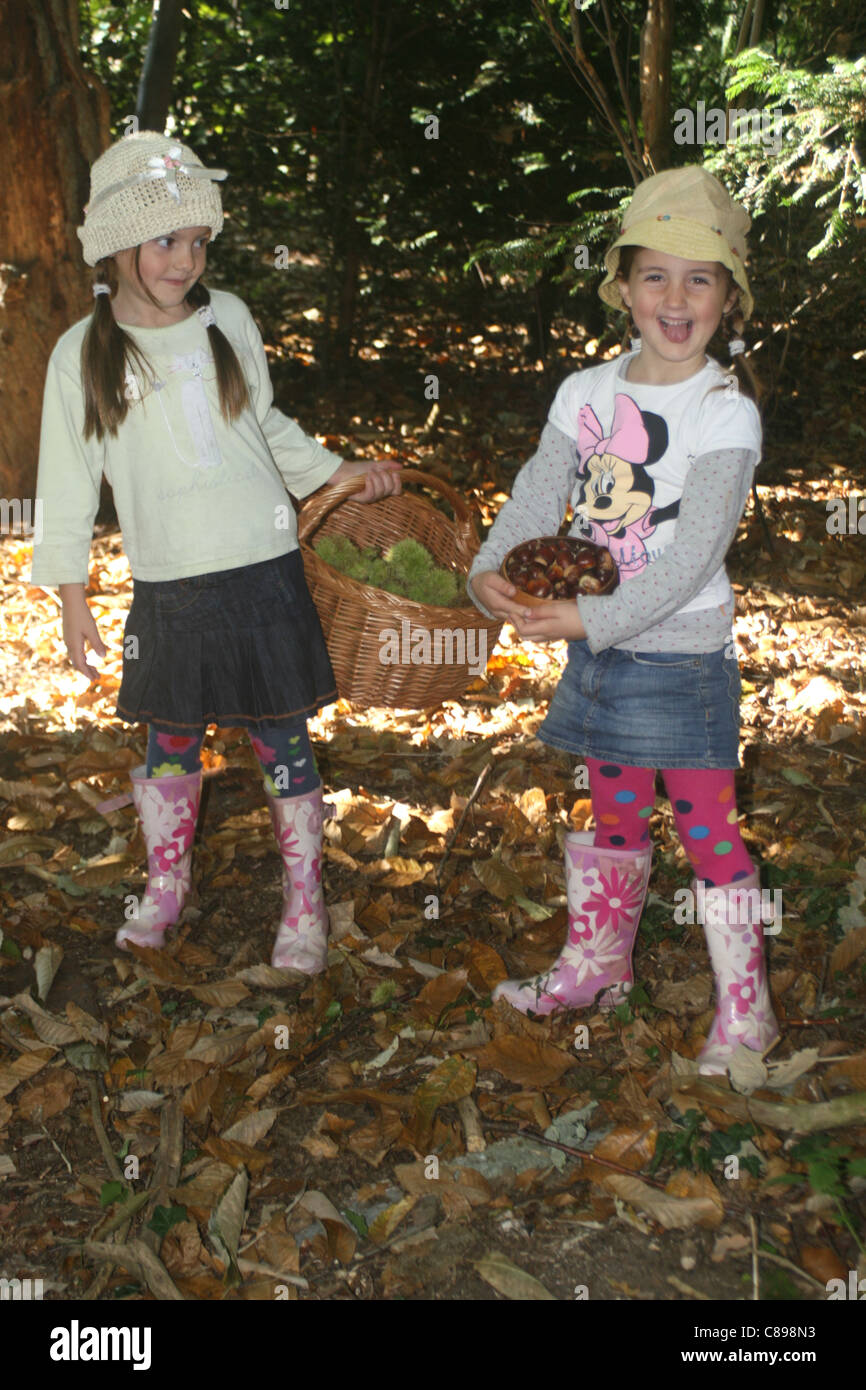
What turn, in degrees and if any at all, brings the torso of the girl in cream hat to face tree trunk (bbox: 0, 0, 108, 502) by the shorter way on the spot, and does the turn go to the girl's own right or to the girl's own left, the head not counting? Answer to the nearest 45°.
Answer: approximately 180°

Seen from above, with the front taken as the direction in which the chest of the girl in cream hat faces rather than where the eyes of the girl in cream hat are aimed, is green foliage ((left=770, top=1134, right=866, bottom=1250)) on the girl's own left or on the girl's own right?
on the girl's own left

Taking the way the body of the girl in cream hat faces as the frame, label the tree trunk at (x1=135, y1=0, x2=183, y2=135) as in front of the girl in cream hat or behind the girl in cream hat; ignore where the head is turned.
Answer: behind

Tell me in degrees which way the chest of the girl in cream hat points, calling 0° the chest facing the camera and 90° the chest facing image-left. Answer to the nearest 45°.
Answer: approximately 0°
